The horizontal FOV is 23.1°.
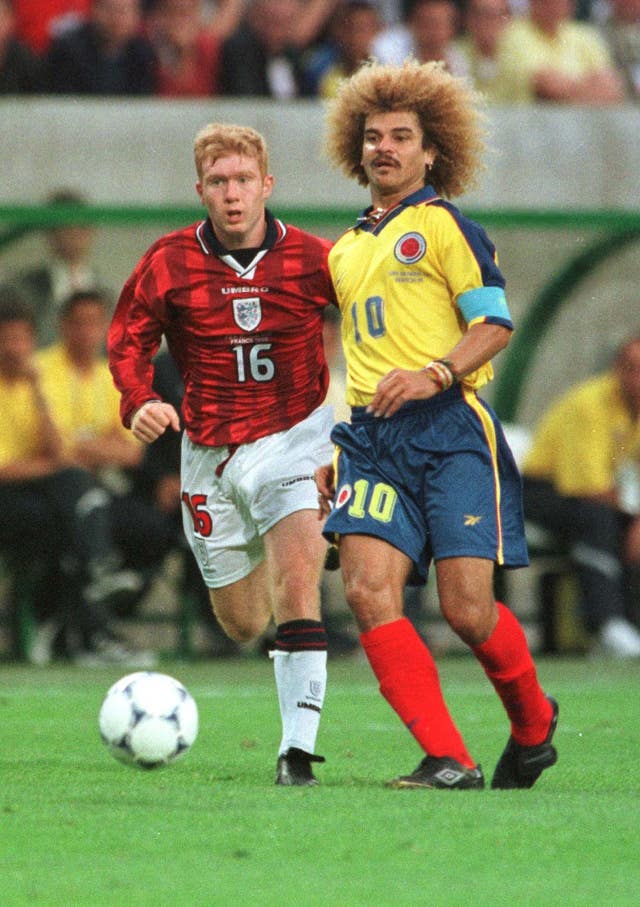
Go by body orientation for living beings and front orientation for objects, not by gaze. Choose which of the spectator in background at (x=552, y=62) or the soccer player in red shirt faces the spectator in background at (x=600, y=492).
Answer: the spectator in background at (x=552, y=62)

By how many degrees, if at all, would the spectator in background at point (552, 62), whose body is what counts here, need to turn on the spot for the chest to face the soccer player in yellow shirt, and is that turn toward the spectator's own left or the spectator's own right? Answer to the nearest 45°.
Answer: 0° — they already face them

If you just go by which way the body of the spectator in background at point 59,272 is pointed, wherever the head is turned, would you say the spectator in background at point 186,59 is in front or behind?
behind

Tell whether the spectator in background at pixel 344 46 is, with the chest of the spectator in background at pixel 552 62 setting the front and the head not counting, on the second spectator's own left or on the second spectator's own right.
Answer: on the second spectator's own right
